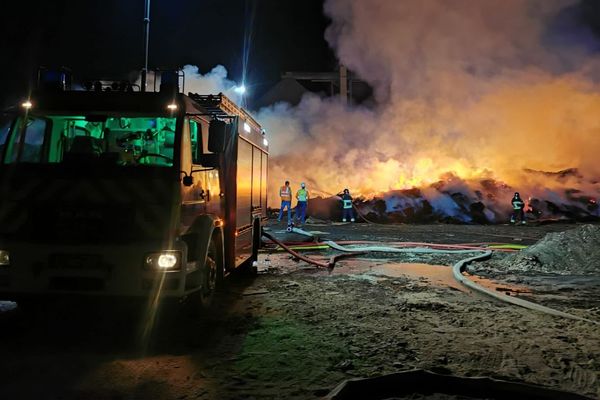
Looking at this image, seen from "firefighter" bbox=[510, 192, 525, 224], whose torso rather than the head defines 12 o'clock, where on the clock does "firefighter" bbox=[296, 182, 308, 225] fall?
"firefighter" bbox=[296, 182, 308, 225] is roughly at 2 o'clock from "firefighter" bbox=[510, 192, 525, 224].

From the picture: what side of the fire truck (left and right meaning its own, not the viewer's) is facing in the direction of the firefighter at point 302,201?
back

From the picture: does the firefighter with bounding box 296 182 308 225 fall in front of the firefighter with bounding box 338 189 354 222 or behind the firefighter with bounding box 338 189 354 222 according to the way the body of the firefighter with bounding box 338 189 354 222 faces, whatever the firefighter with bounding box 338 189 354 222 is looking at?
behind

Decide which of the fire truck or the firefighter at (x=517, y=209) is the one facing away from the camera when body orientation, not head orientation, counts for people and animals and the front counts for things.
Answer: the firefighter

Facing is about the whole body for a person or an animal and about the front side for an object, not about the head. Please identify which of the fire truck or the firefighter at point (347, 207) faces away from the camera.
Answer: the firefighter

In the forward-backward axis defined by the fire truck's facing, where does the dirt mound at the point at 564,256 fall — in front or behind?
behind

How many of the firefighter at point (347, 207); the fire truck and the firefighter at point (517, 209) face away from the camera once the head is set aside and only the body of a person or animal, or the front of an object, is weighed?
2

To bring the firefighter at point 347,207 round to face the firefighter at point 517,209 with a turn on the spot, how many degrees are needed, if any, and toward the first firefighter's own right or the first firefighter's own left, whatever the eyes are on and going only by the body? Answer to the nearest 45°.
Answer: approximately 90° to the first firefighter's own right

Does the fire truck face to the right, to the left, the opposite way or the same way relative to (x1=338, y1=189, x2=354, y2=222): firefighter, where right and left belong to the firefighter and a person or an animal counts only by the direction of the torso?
the opposite way

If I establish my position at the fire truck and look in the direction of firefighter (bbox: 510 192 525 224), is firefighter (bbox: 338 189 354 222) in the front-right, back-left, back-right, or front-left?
front-left

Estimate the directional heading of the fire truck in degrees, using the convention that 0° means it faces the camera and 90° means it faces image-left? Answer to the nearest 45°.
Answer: approximately 45°

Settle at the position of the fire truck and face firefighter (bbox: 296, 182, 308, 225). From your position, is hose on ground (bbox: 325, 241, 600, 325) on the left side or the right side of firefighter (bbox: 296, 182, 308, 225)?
right

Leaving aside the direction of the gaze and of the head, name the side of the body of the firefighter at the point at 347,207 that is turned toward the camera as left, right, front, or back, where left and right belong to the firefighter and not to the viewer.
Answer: back
